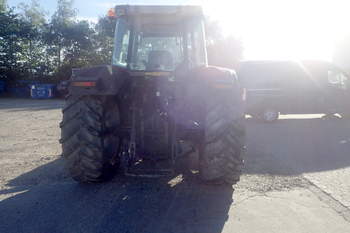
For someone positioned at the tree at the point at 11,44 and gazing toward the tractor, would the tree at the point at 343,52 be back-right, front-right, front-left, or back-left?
front-left

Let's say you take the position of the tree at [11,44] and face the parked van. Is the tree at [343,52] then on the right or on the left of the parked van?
left

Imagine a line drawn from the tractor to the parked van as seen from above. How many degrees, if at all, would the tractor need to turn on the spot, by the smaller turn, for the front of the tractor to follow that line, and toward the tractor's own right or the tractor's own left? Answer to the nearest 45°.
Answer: approximately 45° to the tractor's own right

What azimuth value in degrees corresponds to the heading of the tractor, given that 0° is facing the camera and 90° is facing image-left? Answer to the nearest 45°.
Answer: approximately 180°

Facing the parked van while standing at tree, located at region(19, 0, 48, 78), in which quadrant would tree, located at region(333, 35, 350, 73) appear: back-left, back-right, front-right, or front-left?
front-left

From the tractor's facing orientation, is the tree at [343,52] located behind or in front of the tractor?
in front

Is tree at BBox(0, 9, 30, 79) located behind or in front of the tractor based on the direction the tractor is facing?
in front

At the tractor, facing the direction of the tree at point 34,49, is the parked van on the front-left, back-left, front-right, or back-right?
front-right
